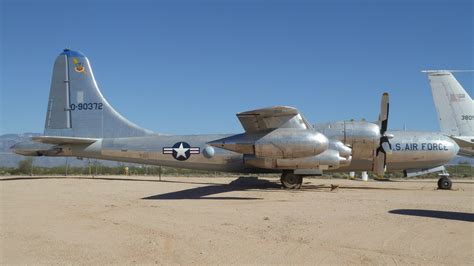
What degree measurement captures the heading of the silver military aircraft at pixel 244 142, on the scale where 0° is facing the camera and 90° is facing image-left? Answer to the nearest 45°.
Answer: approximately 270°

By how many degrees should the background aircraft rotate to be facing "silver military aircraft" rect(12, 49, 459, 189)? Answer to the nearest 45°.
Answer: approximately 135° to its right

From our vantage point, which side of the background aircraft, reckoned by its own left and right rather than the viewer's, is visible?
right

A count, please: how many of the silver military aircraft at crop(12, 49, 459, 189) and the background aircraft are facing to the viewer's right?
2

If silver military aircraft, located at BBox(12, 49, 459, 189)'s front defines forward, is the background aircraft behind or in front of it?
in front
